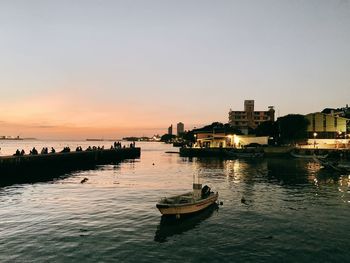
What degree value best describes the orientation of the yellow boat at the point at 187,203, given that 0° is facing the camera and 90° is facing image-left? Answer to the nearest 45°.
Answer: approximately 45°
